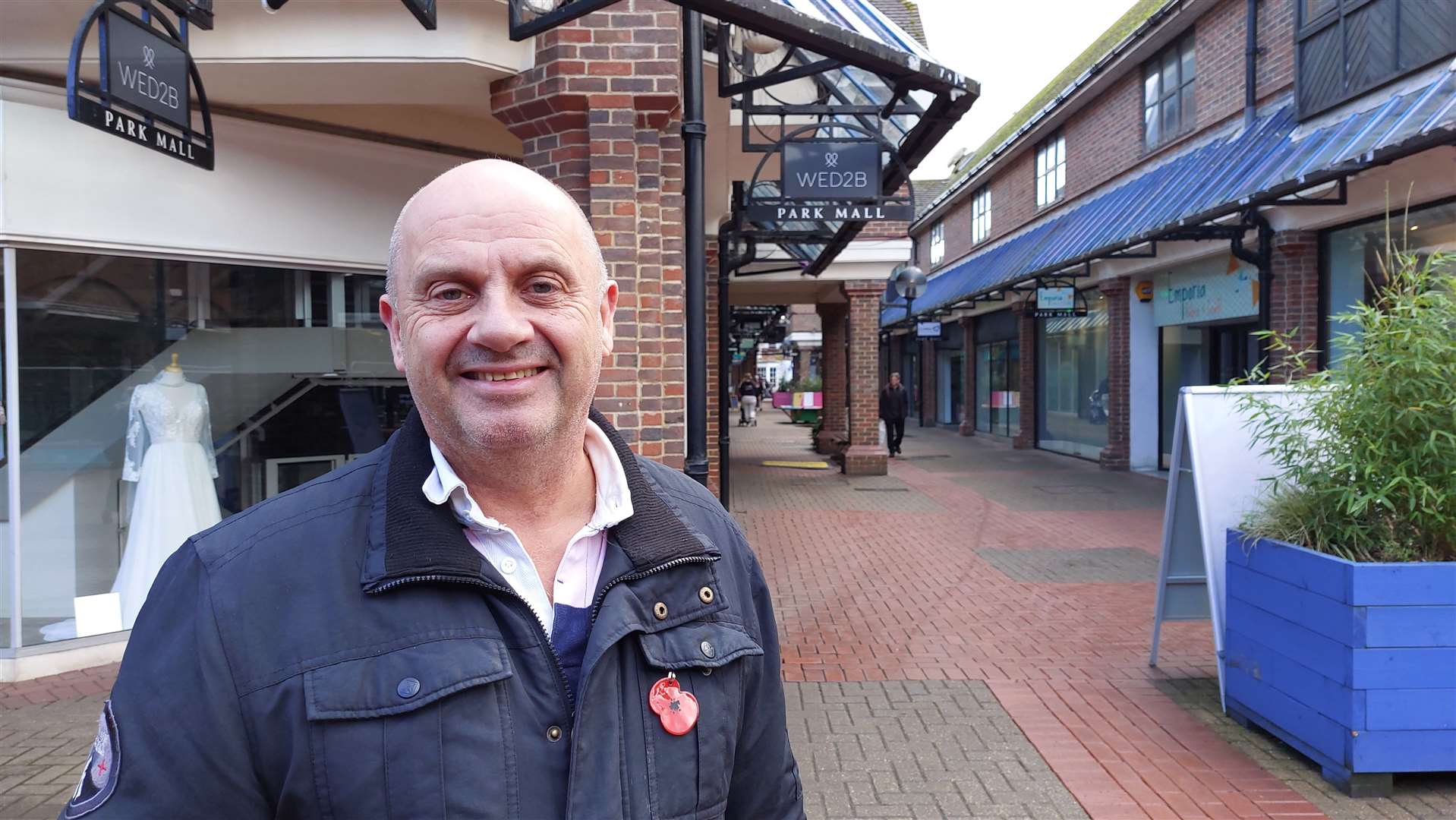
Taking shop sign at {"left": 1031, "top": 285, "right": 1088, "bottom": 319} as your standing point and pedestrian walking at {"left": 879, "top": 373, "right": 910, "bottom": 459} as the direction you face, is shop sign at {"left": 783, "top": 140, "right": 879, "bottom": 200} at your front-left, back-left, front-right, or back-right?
back-left

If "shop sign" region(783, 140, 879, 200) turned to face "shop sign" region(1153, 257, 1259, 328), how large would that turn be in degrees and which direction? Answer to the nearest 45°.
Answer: approximately 135° to its left

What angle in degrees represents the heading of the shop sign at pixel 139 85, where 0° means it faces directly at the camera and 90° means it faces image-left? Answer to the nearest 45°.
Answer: approximately 315°

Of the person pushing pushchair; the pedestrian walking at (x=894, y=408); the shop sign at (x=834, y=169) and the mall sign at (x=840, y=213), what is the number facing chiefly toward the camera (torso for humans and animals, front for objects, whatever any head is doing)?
4

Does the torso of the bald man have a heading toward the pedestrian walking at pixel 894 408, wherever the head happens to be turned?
no

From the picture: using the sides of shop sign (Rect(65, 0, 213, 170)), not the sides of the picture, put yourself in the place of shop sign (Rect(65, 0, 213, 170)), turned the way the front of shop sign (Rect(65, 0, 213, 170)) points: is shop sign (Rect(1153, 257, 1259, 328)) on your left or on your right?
on your left

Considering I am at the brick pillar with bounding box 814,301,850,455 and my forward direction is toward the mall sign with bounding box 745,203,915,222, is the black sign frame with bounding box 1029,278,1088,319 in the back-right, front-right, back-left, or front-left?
front-left

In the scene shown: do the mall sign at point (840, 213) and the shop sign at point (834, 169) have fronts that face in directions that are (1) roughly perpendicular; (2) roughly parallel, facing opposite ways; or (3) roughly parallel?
roughly parallel

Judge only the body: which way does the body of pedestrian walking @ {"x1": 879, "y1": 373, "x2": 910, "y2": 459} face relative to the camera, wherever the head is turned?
toward the camera

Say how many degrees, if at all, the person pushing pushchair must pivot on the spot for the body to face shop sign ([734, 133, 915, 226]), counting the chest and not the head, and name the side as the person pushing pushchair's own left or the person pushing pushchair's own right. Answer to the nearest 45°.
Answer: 0° — they already face it

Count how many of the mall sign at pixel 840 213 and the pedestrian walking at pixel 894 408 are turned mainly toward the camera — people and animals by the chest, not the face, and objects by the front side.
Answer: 2

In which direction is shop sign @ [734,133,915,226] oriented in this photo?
toward the camera

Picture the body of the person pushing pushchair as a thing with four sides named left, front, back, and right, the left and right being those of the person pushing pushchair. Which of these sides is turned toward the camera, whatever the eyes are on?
front

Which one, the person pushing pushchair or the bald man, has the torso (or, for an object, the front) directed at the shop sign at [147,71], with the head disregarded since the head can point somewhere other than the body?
the person pushing pushchair

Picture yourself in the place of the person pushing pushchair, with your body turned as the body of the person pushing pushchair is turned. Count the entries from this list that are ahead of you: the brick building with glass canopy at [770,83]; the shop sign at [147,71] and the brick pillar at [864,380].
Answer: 3

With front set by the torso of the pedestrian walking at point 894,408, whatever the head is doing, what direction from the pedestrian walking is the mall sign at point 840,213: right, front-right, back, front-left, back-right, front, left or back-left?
front

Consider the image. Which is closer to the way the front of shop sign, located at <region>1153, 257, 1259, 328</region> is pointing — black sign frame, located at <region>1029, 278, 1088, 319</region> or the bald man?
the bald man

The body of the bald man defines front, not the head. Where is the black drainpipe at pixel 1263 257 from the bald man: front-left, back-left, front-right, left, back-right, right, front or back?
left

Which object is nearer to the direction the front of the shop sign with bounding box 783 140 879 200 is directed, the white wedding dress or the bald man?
the bald man
